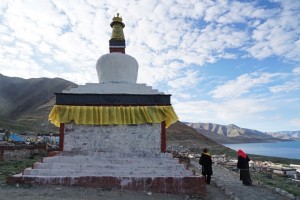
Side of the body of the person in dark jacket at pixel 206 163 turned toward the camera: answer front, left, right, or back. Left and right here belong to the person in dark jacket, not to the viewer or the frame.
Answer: back

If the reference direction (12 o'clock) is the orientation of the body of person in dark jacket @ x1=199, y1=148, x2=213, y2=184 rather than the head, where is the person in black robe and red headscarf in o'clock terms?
The person in black robe and red headscarf is roughly at 2 o'clock from the person in dark jacket.
